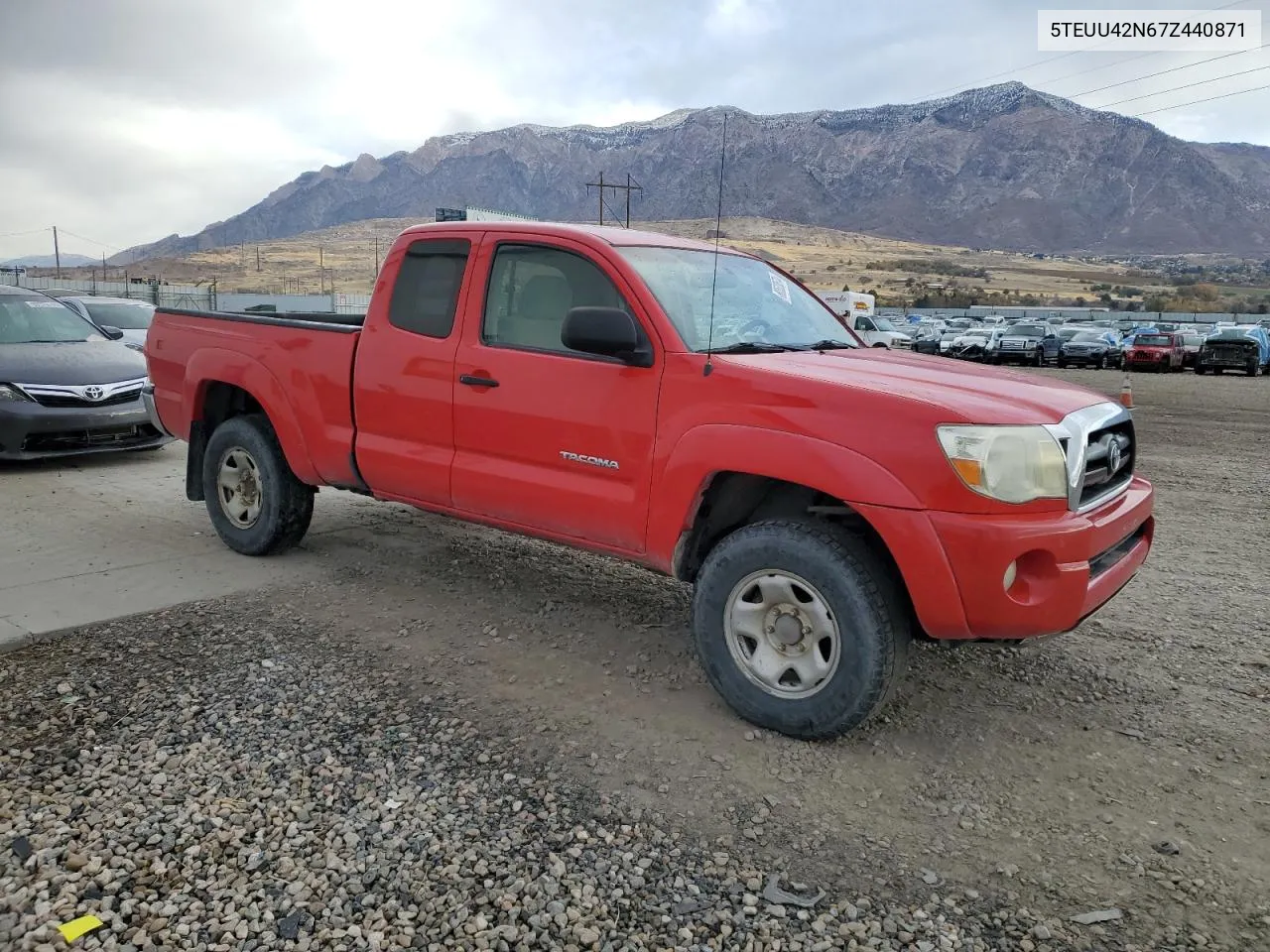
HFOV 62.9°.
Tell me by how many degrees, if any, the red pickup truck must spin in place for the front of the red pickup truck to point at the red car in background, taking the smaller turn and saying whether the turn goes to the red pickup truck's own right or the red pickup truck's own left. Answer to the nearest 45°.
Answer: approximately 90° to the red pickup truck's own left

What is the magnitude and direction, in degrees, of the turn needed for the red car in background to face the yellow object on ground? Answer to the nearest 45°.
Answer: approximately 45° to its left

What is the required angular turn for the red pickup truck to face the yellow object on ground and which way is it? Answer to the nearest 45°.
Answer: approximately 90° to its right

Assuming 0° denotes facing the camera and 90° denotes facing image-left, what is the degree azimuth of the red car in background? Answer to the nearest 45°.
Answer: approximately 45°
